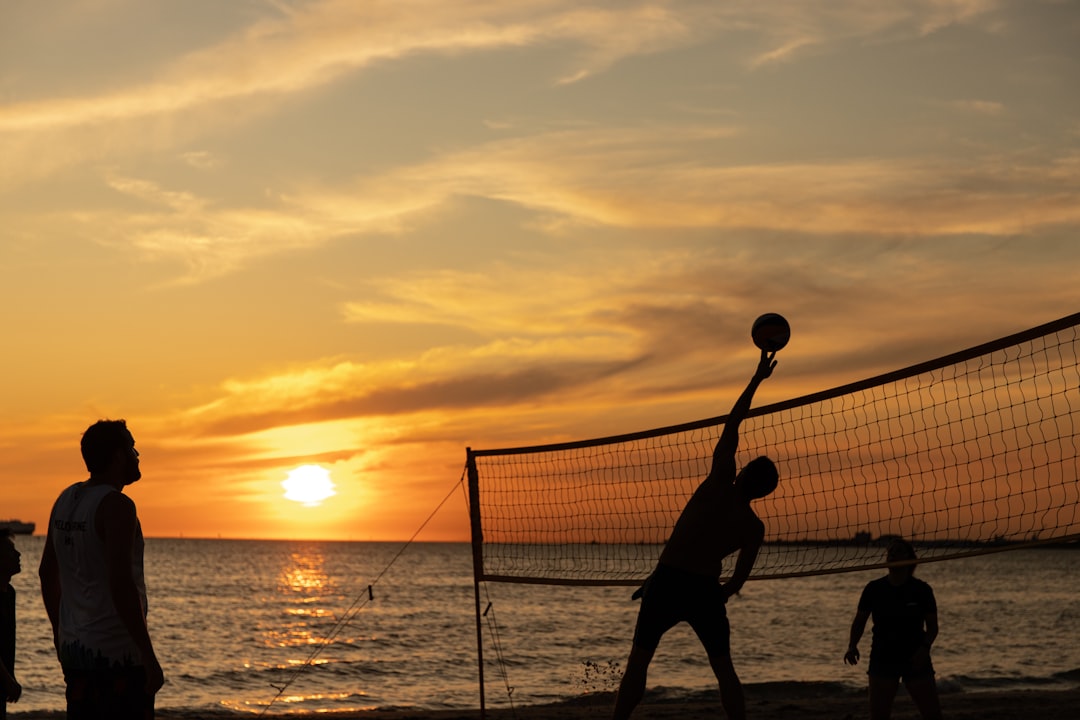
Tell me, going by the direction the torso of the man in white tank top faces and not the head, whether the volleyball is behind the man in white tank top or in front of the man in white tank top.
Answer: in front

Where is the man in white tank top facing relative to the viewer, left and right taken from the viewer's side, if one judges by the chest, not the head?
facing away from the viewer and to the right of the viewer

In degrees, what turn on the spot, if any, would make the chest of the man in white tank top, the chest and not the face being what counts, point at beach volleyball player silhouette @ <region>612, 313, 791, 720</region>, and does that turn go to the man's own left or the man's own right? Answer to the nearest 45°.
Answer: approximately 45° to the man's own right

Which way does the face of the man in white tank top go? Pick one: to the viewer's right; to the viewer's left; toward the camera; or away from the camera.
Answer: to the viewer's right
